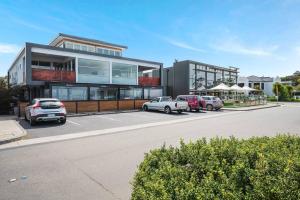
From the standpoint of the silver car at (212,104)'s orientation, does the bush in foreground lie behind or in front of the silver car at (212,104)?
behind

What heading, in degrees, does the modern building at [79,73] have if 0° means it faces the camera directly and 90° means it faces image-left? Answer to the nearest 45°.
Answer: approximately 315°

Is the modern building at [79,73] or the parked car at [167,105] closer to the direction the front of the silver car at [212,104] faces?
the modern building

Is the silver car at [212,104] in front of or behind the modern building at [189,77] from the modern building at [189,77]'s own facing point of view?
in front

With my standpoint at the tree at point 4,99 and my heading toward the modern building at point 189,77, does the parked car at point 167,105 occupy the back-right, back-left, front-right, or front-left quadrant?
front-right

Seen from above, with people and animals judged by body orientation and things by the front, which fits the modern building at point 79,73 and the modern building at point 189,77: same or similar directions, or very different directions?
same or similar directions

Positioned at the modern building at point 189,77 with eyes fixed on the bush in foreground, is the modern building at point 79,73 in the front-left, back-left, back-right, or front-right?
front-right

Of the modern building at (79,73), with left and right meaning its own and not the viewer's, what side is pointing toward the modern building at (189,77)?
left

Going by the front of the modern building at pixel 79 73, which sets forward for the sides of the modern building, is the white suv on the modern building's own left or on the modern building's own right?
on the modern building's own right

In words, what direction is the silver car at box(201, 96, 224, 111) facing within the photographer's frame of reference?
facing away from the viewer and to the left of the viewer

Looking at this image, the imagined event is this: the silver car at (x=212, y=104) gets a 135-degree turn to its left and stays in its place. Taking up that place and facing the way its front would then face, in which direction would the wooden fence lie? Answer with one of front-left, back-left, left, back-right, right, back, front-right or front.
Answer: front-right

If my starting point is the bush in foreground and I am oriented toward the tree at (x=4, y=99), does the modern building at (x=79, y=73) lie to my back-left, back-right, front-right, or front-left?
front-right

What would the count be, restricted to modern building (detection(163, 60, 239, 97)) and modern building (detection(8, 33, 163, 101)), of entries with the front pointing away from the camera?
0

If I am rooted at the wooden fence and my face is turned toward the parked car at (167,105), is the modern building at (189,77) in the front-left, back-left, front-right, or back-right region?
front-left

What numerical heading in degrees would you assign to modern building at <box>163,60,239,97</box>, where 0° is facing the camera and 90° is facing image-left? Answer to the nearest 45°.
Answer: approximately 315°
